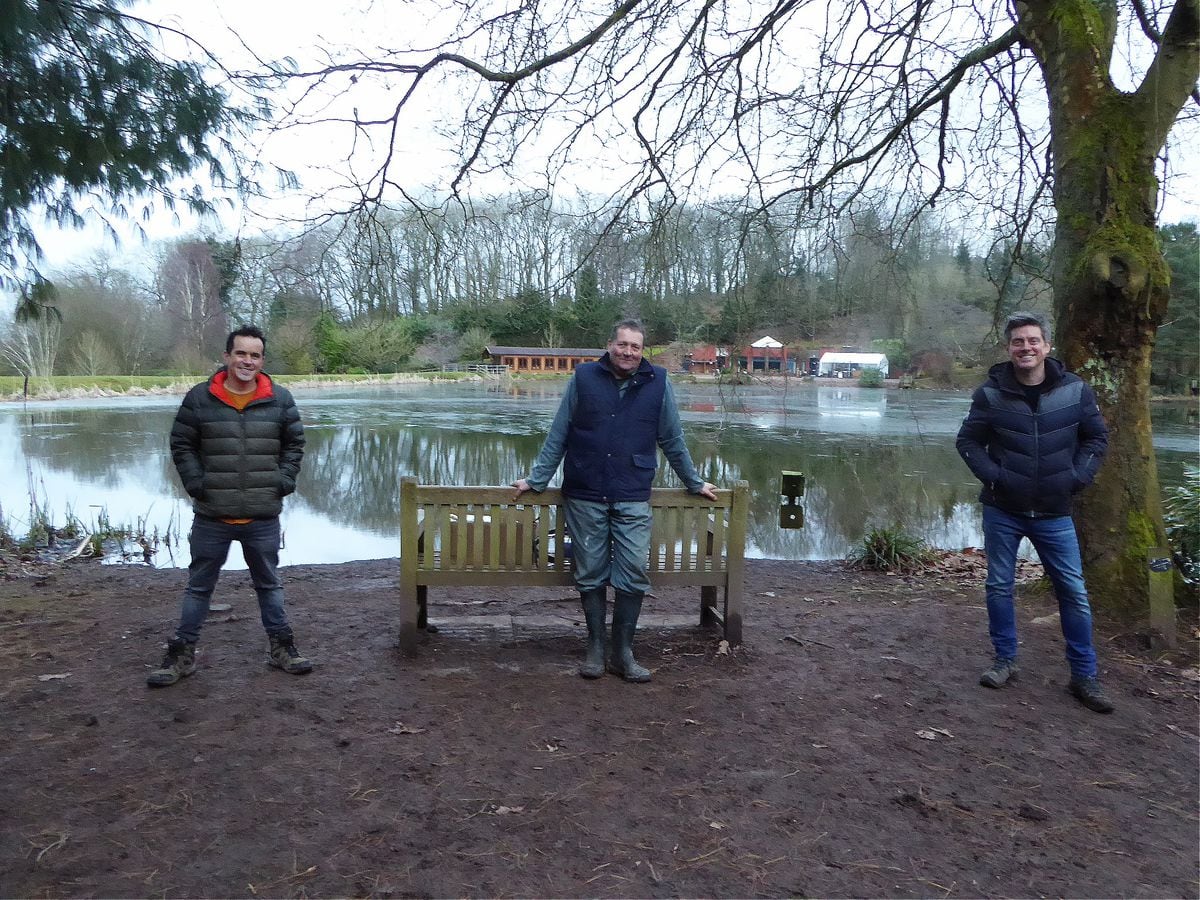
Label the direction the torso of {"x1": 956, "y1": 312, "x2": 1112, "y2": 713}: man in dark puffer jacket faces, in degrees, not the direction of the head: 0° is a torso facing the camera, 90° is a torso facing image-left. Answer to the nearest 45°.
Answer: approximately 0°

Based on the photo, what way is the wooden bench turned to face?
away from the camera

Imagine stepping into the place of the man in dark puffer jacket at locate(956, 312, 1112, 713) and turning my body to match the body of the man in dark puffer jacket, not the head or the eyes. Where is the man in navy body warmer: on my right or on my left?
on my right

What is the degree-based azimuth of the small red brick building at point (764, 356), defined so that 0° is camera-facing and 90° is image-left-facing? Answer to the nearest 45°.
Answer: approximately 0°

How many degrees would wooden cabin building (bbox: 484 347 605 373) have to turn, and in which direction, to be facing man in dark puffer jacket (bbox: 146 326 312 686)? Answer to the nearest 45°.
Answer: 0° — it already faces them

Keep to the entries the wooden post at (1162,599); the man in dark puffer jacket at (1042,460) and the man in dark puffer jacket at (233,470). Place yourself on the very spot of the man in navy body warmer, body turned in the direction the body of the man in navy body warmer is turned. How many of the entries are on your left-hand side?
2

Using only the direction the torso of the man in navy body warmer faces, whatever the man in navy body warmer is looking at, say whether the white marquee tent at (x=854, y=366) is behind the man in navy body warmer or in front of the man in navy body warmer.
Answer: behind

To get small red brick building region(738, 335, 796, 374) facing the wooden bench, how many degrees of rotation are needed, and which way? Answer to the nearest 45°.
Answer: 0° — it already faces it
